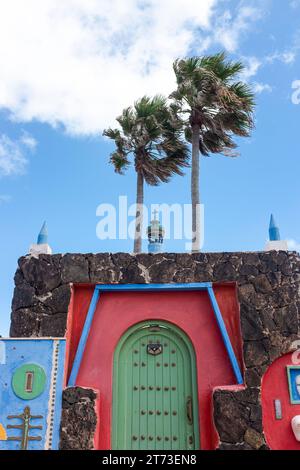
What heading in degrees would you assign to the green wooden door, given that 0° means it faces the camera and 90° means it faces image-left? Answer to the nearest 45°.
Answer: approximately 0°
